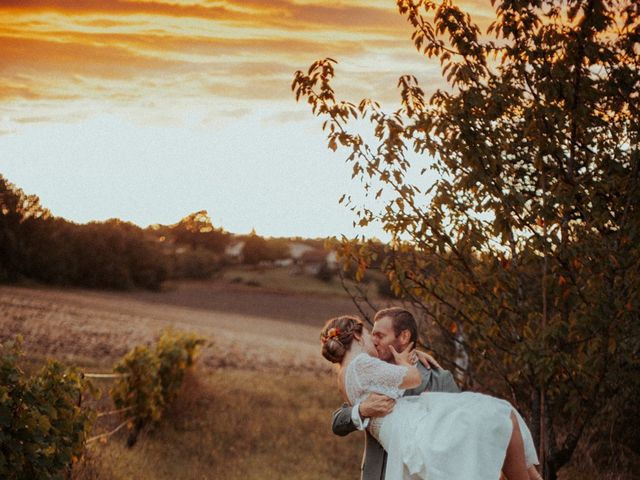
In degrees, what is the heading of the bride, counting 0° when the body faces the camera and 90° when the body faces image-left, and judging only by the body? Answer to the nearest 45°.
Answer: approximately 270°

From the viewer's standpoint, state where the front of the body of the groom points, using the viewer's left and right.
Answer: facing the viewer and to the left of the viewer

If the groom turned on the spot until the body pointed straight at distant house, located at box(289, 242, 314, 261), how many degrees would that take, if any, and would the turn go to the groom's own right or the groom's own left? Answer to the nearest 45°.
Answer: approximately 135° to the groom's own right

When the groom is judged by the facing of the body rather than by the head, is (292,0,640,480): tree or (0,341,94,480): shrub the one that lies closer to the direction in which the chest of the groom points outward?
the shrub

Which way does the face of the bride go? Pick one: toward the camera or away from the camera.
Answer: away from the camera
